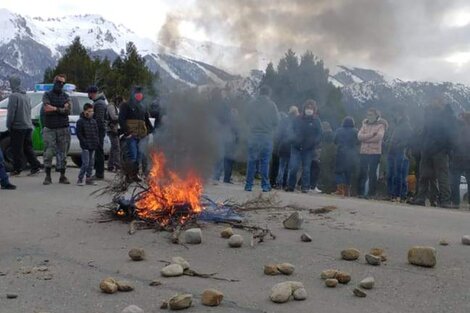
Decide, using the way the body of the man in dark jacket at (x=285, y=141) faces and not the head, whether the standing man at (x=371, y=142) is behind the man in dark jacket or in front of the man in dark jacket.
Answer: in front

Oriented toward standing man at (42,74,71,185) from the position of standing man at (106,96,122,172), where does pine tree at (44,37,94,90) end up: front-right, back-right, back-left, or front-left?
back-right

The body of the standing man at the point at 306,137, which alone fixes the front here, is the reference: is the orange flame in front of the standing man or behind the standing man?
in front

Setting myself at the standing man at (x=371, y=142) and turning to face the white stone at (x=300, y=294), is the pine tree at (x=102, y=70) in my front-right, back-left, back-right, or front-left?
back-right

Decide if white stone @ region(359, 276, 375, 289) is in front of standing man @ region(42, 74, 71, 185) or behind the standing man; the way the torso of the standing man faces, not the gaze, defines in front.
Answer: in front

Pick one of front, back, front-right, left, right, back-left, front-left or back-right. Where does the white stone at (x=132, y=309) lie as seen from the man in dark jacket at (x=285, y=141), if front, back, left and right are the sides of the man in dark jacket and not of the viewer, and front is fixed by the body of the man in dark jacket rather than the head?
front

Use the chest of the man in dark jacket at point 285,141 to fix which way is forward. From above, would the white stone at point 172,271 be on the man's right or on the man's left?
on the man's right

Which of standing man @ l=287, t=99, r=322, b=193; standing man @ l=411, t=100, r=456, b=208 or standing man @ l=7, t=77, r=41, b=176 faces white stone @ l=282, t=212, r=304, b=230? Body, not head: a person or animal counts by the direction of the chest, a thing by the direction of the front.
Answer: standing man @ l=287, t=99, r=322, b=193
